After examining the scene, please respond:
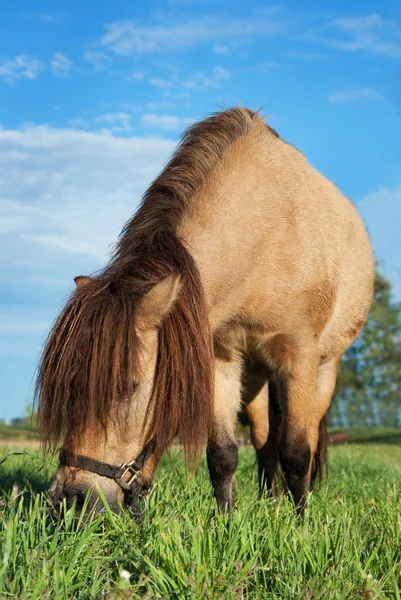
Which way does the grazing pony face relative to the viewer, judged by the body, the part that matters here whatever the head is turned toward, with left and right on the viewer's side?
facing the viewer and to the left of the viewer

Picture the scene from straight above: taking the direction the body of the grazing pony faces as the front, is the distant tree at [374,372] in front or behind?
behind
